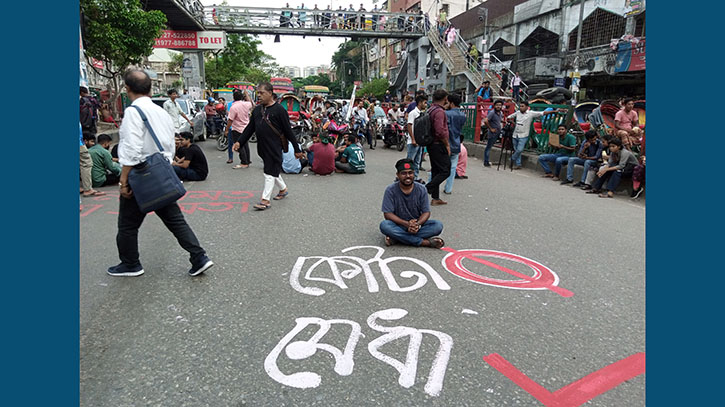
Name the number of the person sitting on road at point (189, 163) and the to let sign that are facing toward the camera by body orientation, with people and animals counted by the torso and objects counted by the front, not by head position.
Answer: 1

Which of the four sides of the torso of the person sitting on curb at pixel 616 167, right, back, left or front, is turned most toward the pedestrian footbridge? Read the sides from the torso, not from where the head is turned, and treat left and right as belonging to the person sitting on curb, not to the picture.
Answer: right

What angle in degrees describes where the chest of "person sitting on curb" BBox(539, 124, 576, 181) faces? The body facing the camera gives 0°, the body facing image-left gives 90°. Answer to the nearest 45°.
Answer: approximately 45°

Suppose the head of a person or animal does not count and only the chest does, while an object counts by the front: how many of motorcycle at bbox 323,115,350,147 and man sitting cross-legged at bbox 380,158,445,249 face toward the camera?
2

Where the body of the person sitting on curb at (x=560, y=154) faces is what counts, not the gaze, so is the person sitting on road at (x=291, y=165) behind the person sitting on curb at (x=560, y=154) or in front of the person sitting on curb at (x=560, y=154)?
in front

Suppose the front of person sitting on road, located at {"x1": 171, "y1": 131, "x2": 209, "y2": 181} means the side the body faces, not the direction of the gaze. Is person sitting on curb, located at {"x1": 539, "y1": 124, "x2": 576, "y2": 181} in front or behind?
behind

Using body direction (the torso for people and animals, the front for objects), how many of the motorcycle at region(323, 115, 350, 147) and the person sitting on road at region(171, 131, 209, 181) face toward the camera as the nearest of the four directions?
1
